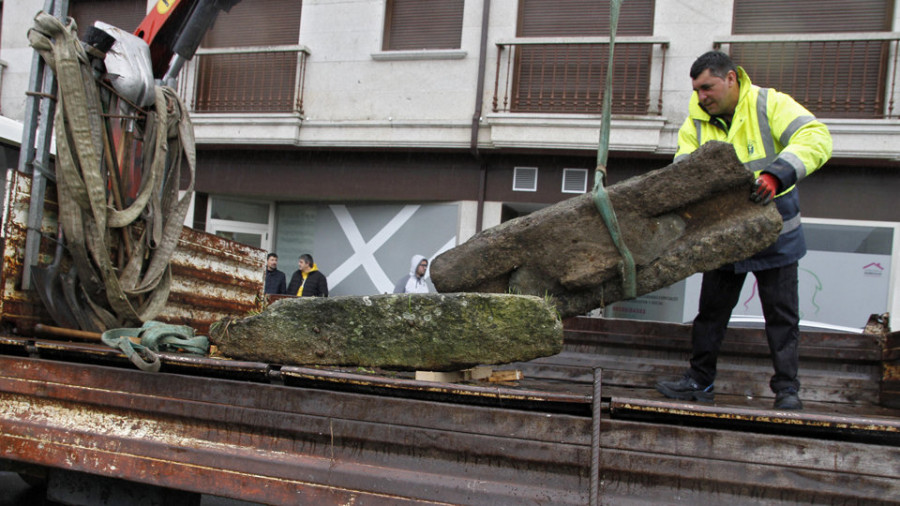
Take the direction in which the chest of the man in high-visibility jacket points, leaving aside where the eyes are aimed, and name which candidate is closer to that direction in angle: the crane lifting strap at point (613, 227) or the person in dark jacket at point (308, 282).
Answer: the crane lifting strap

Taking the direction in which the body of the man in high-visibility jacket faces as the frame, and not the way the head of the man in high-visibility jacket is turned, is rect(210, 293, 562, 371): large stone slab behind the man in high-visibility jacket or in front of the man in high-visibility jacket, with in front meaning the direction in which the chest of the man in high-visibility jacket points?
in front

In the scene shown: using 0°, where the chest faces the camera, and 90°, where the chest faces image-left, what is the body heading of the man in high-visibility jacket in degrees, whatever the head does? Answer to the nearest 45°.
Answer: approximately 45°

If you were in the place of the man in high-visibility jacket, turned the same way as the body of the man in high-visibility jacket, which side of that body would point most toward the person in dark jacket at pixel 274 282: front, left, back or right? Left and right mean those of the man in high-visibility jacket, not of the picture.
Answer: right

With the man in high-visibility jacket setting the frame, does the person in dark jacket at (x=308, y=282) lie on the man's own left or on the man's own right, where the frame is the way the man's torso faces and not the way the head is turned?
on the man's own right

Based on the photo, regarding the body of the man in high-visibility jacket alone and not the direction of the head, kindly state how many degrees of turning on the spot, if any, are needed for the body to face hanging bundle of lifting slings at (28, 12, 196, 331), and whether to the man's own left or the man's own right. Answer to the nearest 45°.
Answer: approximately 45° to the man's own right

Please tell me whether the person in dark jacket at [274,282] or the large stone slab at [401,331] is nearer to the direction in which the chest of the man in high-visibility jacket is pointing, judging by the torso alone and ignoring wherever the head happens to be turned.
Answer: the large stone slab
